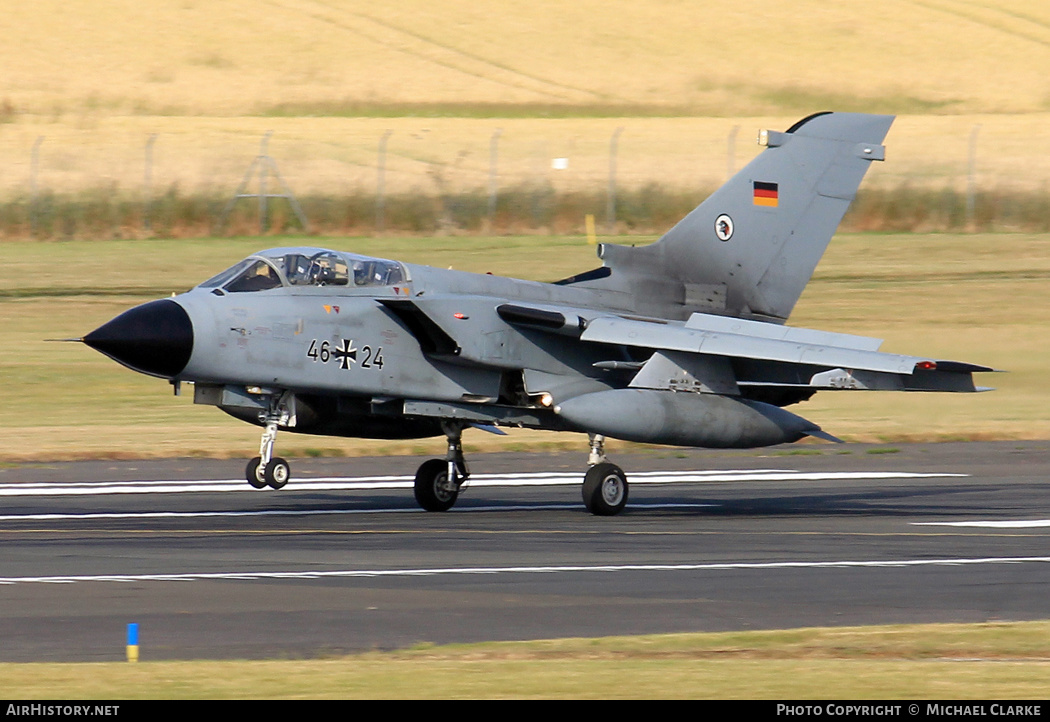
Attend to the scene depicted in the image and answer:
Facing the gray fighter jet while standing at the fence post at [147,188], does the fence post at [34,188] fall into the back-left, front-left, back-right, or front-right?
back-right

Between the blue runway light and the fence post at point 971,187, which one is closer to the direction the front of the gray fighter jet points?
the blue runway light

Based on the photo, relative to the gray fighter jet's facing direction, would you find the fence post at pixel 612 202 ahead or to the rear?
to the rear

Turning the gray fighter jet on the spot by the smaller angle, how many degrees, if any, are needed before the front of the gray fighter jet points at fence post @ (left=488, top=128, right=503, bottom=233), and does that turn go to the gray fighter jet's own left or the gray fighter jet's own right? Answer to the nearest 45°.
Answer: approximately 135° to the gray fighter jet's own right

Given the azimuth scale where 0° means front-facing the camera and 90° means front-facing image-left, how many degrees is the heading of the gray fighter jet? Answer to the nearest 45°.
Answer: approximately 45°

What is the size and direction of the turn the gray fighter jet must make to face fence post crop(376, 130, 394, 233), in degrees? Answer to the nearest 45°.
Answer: approximately 135° to its right

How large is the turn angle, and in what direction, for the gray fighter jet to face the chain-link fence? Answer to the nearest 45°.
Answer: approximately 135° to its right

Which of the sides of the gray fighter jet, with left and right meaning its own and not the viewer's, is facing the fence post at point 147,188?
right
